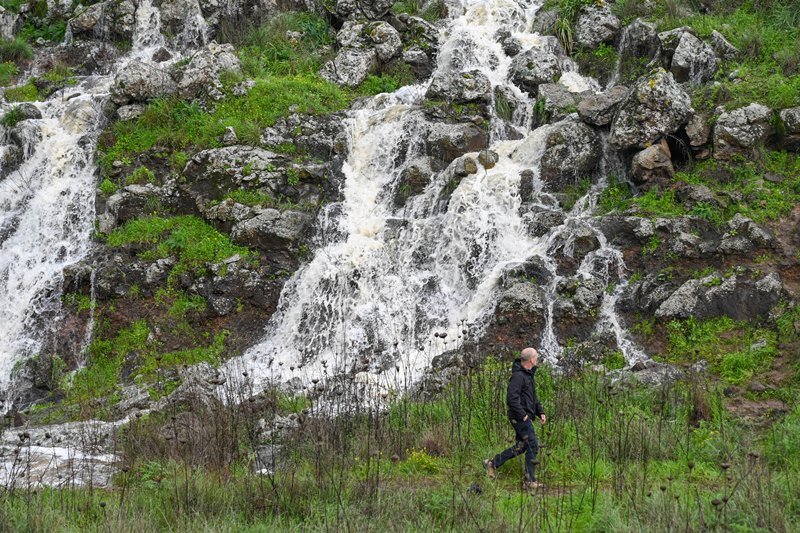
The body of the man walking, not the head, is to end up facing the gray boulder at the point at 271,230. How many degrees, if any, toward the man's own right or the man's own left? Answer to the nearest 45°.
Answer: approximately 135° to the man's own left

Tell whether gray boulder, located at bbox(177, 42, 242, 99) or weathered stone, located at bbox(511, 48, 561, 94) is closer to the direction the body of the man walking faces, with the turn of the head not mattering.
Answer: the weathered stone

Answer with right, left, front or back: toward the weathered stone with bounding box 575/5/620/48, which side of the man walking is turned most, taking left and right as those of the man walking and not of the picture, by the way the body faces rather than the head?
left

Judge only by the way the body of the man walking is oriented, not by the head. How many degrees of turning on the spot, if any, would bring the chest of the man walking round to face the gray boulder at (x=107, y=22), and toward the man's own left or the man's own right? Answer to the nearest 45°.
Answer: approximately 135° to the man's own left

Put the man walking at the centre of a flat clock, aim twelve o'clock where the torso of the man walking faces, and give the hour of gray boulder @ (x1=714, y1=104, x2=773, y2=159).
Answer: The gray boulder is roughly at 10 o'clock from the man walking.

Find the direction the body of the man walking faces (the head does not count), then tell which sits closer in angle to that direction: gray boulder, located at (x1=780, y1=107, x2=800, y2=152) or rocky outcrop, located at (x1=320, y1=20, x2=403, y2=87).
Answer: the gray boulder

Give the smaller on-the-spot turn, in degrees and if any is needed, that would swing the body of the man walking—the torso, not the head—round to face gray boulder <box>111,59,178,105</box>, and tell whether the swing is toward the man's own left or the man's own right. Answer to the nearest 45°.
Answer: approximately 135° to the man's own left

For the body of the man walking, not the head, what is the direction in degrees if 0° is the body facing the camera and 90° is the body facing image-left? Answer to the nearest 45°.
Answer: approximately 270°

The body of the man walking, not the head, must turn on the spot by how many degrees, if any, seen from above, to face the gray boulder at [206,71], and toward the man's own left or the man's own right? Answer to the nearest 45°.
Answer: approximately 135° to the man's own left

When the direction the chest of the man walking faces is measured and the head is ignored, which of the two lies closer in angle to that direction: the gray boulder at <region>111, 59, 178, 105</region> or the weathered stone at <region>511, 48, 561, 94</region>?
the weathered stone

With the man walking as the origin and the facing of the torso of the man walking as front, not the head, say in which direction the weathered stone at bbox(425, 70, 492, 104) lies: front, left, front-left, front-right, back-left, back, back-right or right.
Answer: left

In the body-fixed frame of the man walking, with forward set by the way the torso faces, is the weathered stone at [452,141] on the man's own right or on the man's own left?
on the man's own left

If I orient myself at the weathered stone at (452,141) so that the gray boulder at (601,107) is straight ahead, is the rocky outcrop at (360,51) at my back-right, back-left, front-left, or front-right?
back-left
